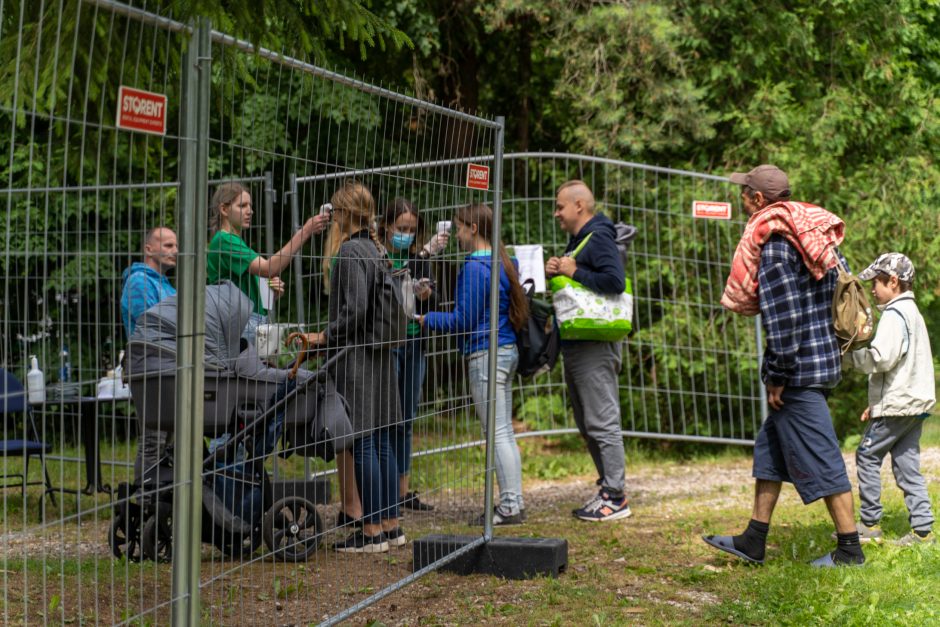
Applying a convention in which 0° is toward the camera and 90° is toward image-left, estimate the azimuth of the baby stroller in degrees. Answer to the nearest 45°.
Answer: approximately 90°

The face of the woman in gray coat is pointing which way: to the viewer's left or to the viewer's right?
to the viewer's left

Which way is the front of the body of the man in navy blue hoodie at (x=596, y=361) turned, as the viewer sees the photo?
to the viewer's left

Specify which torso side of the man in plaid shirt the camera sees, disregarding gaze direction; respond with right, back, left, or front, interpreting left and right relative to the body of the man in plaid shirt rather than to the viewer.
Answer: left

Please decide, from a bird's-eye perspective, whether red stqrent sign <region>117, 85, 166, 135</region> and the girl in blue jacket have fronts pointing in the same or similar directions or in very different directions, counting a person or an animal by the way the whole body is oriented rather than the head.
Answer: very different directions

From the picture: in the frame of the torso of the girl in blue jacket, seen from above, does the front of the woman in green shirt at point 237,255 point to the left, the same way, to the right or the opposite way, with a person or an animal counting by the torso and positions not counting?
the opposite way

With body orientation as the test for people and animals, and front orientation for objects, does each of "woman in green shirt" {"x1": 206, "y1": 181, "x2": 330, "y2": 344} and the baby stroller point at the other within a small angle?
no

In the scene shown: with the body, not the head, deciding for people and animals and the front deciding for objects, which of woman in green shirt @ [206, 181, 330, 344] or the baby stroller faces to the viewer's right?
the woman in green shirt

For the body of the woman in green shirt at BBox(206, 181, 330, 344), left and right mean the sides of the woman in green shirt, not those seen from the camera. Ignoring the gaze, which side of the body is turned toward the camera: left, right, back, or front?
right

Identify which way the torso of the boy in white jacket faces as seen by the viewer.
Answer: to the viewer's left

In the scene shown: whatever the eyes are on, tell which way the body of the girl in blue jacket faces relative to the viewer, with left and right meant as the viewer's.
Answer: facing to the left of the viewer

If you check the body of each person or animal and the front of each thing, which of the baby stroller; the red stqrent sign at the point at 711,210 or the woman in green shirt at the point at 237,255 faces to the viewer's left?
the baby stroller

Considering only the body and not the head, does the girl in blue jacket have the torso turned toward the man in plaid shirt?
no

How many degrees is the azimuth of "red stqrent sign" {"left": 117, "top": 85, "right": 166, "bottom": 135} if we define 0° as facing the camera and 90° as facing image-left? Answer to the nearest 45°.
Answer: approximately 315°

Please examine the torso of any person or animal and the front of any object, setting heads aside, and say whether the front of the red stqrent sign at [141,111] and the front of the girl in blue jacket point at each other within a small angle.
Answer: no
